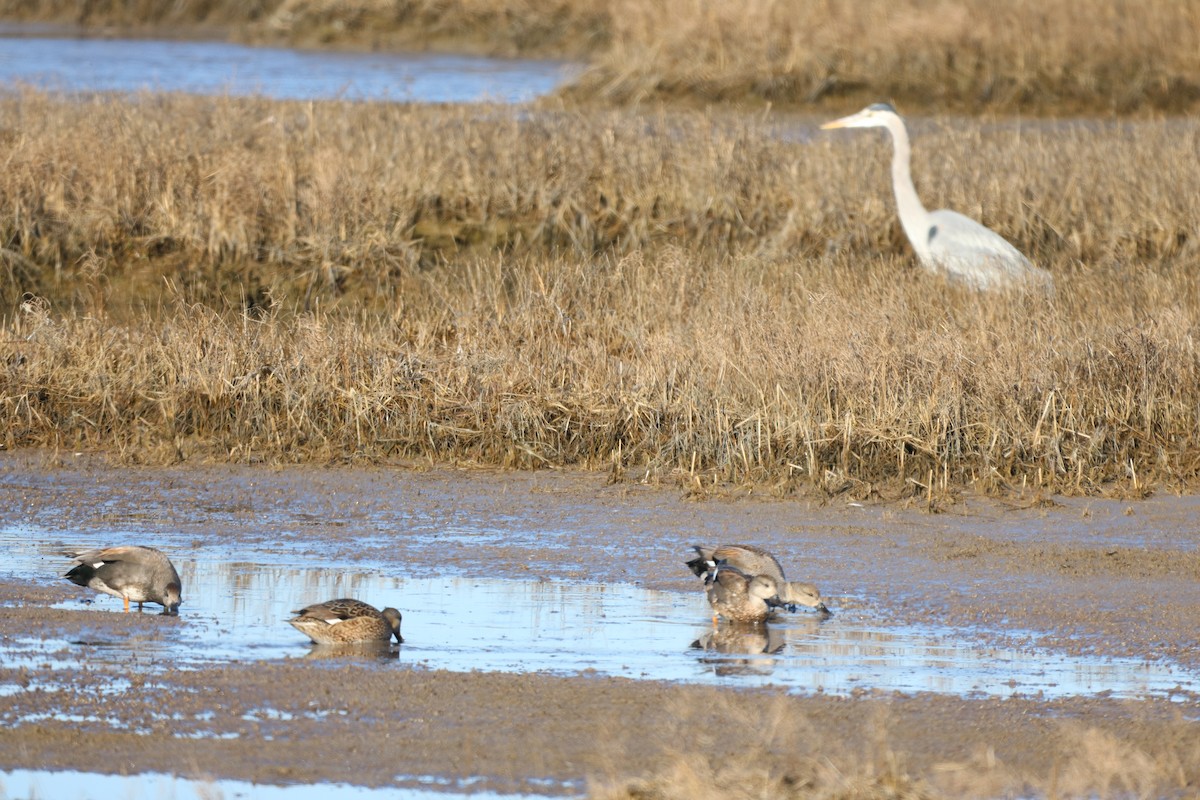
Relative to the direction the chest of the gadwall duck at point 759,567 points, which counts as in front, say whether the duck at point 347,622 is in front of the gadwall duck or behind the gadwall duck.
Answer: behind

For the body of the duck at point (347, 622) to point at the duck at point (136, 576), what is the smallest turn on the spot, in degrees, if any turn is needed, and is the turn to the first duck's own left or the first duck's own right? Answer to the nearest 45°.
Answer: approximately 135° to the first duck's own left

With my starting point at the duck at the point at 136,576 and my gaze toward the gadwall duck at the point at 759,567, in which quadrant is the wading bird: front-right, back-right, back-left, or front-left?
front-left

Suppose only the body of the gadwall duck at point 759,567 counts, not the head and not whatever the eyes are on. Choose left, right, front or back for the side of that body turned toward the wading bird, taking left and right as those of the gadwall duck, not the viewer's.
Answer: left

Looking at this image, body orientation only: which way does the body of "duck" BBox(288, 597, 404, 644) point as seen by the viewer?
to the viewer's right

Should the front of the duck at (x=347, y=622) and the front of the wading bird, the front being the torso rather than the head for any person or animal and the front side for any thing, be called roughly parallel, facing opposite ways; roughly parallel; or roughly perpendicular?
roughly parallel, facing opposite ways

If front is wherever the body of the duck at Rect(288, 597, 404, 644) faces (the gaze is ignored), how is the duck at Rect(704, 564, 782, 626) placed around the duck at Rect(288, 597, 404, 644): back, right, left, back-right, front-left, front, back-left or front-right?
front

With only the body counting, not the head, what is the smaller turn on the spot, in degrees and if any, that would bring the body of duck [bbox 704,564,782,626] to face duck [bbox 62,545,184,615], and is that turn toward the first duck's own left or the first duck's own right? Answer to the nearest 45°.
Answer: approximately 135° to the first duck's own right

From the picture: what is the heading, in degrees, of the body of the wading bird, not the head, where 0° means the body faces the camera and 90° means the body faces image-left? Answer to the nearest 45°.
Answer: approximately 90°

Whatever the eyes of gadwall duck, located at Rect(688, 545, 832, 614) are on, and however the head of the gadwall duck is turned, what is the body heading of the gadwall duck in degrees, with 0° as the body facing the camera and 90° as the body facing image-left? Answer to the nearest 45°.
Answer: approximately 270°

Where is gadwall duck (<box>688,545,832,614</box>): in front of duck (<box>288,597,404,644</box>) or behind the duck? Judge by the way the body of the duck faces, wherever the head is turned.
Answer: in front

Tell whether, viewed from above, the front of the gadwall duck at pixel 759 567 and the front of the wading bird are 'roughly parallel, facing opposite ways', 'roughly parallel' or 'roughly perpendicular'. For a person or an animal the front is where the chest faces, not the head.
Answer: roughly parallel, facing opposite ways

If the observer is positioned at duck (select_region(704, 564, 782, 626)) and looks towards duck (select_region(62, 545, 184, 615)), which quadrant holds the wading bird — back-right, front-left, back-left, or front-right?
back-right
